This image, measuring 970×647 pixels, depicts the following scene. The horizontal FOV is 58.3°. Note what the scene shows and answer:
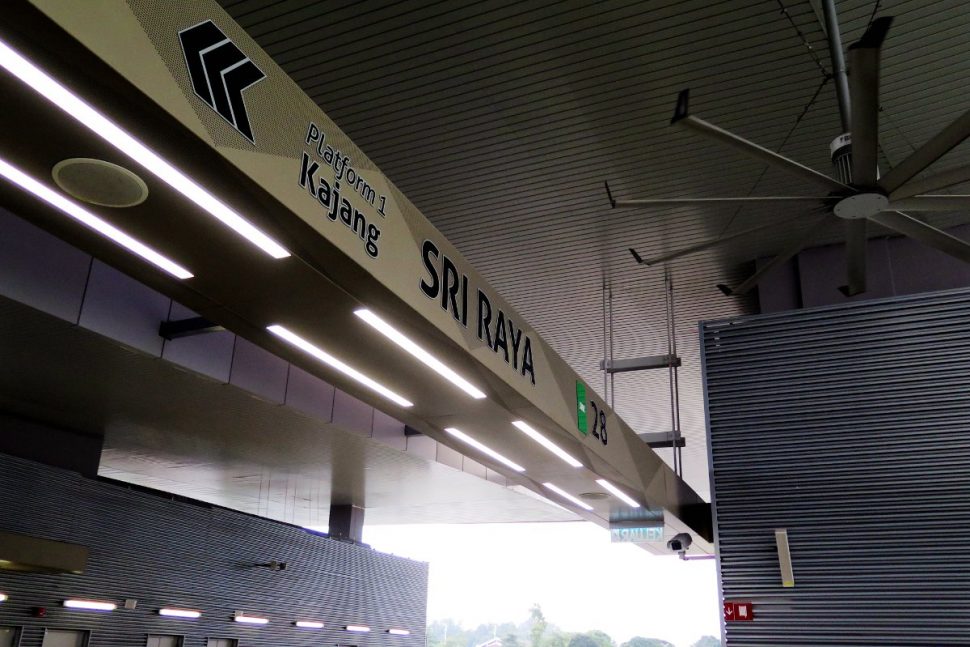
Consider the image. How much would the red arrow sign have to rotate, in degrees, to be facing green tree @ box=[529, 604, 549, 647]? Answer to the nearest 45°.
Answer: approximately 180°

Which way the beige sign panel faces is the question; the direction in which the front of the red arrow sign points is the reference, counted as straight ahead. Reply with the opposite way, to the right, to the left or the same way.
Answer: to the left

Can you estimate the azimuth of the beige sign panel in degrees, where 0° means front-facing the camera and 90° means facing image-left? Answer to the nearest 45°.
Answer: approximately 315°

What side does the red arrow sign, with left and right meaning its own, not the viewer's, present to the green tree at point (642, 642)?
back

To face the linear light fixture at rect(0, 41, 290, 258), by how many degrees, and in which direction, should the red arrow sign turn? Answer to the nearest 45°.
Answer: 0° — it already faces it

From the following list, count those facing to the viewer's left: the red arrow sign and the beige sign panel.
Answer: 0

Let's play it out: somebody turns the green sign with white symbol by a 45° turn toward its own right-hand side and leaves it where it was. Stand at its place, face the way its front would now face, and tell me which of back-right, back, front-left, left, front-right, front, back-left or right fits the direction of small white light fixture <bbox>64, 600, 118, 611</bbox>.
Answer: back-right

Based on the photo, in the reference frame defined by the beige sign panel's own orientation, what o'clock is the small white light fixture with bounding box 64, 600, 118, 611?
The small white light fixture is roughly at 7 o'clock from the beige sign panel.

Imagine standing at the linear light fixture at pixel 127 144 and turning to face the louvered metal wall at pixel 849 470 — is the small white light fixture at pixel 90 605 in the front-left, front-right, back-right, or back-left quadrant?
front-left

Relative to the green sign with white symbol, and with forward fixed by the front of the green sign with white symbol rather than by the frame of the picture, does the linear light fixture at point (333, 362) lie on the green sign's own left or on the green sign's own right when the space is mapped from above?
on the green sign's own right

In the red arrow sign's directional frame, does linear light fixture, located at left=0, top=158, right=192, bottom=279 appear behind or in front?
in front

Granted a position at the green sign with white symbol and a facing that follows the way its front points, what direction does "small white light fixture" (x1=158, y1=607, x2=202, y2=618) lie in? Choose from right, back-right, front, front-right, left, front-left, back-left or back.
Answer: back

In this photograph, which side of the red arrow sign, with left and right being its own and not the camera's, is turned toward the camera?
front

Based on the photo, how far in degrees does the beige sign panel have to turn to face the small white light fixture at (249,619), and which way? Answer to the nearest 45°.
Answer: approximately 135° to its left
